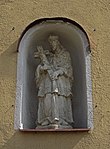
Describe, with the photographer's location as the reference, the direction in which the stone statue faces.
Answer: facing the viewer
